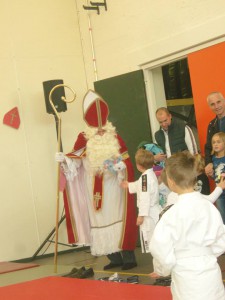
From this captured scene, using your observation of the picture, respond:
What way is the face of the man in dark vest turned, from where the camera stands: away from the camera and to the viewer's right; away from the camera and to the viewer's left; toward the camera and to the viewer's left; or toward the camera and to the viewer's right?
toward the camera and to the viewer's left

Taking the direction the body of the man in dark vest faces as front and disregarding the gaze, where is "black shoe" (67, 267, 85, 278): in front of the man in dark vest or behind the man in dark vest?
in front

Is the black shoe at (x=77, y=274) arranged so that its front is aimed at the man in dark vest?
no

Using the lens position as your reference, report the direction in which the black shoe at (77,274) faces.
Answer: facing to the left of the viewer

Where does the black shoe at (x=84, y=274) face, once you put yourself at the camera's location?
facing to the left of the viewer

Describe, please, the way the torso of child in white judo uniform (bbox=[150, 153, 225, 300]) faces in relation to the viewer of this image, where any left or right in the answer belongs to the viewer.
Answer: facing away from the viewer and to the left of the viewer

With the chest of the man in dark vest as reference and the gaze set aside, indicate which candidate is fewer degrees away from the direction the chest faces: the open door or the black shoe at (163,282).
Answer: the black shoe

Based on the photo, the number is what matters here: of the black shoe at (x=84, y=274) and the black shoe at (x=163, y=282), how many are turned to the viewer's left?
2

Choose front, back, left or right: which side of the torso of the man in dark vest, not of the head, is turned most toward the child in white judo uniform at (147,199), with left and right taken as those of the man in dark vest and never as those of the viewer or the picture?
front

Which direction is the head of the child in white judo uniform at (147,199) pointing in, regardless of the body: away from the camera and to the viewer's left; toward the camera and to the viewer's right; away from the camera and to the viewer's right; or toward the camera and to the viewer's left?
away from the camera and to the viewer's left

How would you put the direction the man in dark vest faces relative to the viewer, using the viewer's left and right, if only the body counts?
facing the viewer and to the left of the viewer

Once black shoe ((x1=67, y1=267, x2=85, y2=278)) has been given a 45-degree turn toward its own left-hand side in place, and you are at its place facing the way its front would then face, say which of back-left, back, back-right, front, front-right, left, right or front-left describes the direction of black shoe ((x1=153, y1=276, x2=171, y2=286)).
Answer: left

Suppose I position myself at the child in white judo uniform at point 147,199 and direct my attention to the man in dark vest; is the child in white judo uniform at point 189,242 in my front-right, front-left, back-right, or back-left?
back-right

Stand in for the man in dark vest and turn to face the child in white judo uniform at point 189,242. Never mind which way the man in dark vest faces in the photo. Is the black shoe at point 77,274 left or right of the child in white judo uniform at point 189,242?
right

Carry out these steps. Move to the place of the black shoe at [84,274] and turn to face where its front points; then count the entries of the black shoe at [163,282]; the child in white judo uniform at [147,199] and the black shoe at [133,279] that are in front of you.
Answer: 0

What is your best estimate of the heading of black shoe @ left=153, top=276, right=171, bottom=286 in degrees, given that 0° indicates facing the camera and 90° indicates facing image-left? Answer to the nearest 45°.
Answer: approximately 90°

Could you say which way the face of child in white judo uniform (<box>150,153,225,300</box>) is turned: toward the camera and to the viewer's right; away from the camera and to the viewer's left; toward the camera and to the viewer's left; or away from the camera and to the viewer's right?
away from the camera and to the viewer's left
